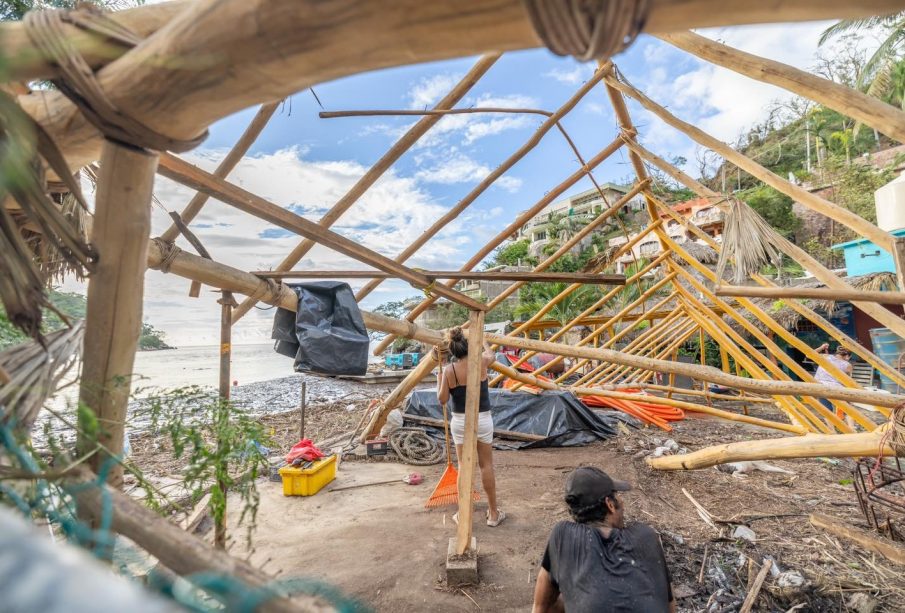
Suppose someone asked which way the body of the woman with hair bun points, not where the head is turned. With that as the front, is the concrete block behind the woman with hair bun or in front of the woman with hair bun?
behind

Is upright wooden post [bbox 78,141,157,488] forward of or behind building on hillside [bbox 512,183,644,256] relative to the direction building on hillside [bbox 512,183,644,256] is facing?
forward

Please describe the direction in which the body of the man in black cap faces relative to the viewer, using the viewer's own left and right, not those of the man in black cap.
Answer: facing away from the viewer

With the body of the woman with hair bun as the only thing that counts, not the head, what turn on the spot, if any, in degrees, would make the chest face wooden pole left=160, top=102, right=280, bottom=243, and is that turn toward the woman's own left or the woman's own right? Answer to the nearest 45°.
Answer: approximately 135° to the woman's own left

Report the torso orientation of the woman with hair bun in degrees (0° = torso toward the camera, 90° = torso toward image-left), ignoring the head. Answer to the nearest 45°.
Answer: approximately 180°

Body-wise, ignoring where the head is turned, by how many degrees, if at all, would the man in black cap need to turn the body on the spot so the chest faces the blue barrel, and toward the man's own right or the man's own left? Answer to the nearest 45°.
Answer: approximately 45° to the man's own right

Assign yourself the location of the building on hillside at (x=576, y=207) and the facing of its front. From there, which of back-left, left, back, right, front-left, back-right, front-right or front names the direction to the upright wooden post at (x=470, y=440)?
front-left

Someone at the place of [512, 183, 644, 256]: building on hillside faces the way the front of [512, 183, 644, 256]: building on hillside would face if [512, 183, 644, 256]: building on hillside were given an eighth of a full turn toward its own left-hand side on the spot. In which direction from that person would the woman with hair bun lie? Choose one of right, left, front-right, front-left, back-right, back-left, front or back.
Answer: front

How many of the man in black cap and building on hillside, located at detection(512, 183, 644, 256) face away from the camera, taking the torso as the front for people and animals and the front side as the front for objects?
1

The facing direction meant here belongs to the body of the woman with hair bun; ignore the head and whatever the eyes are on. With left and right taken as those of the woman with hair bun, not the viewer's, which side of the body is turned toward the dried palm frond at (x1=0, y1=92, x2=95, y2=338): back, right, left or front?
back

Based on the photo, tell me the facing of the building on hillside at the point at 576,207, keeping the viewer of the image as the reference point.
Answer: facing the viewer and to the left of the viewer

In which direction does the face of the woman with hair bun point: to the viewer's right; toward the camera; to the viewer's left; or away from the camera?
away from the camera

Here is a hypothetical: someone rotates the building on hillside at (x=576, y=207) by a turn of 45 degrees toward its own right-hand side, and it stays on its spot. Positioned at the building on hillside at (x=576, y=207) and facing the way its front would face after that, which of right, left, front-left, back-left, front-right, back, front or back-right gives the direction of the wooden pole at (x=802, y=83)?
left

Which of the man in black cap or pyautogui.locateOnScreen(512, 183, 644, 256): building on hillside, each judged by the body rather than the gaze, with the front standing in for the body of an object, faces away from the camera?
the man in black cap

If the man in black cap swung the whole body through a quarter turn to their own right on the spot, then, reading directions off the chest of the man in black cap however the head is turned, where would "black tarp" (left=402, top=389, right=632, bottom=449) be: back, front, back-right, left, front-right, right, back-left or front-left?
left

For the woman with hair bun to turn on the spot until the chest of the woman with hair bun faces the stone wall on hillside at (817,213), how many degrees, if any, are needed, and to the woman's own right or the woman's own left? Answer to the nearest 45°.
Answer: approximately 45° to the woman's own right
